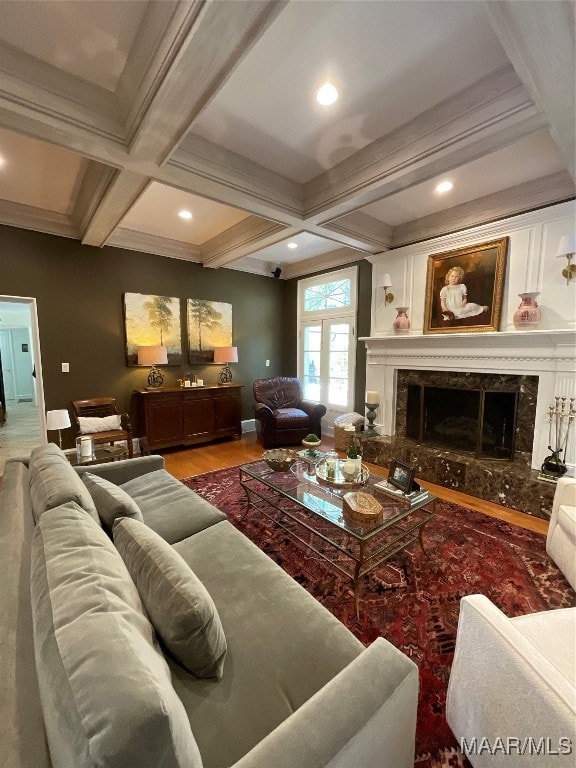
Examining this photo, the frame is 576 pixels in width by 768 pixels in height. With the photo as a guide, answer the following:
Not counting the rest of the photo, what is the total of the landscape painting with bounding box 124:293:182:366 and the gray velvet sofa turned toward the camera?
1

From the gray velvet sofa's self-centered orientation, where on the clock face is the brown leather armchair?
The brown leather armchair is roughly at 11 o'clock from the gray velvet sofa.

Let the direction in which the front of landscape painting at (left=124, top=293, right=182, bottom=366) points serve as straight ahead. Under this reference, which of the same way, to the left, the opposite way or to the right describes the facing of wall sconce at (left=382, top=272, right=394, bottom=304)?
to the right

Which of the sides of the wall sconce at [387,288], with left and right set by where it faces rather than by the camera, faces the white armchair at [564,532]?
left

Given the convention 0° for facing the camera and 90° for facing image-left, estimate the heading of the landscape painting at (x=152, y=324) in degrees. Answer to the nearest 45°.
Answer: approximately 0°

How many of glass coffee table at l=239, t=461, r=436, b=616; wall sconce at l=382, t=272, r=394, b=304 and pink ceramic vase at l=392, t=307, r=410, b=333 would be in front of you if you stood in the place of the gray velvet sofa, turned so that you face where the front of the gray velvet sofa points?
3
